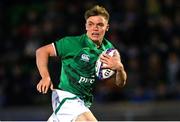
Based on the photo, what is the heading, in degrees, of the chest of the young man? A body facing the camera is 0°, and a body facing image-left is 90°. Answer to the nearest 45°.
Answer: approximately 315°
